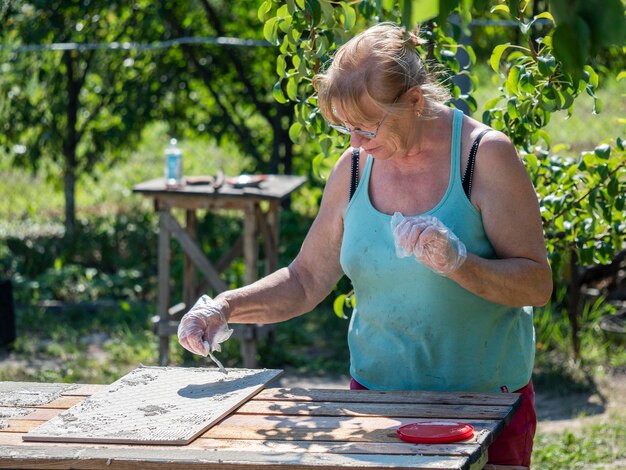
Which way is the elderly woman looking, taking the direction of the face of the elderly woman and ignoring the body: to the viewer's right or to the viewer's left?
to the viewer's left

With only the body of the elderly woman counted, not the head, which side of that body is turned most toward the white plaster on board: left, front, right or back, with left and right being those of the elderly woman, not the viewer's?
front

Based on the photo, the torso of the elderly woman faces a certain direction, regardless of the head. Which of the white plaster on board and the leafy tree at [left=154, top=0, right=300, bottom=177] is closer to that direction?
the white plaster on board

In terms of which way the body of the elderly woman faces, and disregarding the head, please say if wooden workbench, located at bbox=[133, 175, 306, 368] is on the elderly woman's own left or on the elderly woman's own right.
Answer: on the elderly woman's own right

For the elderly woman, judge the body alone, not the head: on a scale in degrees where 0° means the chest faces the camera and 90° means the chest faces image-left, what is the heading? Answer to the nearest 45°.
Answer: approximately 45°

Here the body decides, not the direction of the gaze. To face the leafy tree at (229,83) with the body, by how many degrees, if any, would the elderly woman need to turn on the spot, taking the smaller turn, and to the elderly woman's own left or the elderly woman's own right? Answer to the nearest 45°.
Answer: approximately 135° to the elderly woman's own right

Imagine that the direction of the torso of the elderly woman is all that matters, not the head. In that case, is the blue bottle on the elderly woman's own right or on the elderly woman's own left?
on the elderly woman's own right
